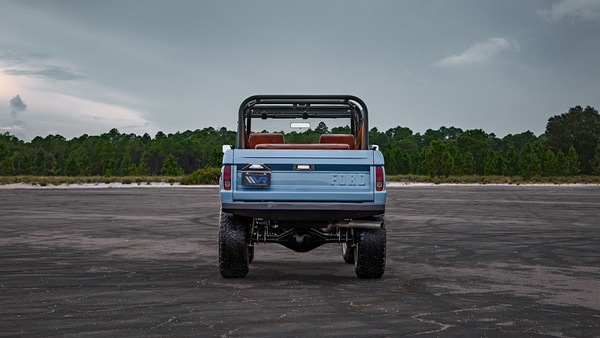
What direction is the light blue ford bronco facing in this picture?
away from the camera
